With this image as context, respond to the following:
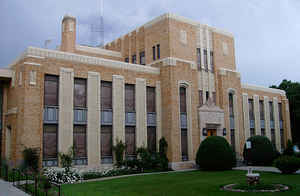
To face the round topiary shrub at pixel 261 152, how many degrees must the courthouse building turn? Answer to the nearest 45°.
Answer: approximately 45° to its left

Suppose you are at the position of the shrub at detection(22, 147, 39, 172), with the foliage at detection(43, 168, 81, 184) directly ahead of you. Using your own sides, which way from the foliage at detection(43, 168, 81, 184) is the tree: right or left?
left

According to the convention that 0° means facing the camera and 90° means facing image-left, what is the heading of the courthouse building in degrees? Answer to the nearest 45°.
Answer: approximately 315°

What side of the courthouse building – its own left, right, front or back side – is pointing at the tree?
left

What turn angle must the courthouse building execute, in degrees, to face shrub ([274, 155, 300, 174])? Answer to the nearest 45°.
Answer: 0° — it already faces it
